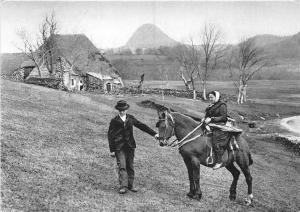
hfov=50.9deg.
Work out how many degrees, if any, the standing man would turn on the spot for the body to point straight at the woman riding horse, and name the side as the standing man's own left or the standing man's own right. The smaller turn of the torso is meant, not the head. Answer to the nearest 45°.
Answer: approximately 90° to the standing man's own left

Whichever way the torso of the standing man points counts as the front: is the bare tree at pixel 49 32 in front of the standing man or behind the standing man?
behind

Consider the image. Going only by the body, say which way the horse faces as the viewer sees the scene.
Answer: to the viewer's left

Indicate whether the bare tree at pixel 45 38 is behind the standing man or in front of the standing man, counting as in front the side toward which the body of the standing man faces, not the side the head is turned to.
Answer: behind

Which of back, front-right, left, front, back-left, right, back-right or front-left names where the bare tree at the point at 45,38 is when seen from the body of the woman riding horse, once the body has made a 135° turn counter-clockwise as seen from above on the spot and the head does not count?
back-left

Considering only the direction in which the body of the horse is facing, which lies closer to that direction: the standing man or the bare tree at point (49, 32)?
the standing man

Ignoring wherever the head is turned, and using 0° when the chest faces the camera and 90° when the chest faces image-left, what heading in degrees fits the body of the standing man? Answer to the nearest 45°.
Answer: approximately 0°

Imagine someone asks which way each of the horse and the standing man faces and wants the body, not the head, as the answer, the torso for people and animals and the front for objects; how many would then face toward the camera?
1

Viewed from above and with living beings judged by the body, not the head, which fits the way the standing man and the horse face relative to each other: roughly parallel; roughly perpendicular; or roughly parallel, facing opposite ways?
roughly perpendicular

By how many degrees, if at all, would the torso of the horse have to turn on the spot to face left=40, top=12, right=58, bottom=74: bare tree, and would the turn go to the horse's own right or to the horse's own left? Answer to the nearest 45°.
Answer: approximately 45° to the horse's own right

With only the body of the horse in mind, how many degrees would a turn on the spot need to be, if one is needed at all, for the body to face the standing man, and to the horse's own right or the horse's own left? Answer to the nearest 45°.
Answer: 0° — it already faces them
